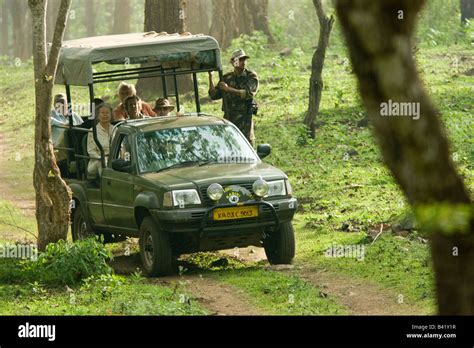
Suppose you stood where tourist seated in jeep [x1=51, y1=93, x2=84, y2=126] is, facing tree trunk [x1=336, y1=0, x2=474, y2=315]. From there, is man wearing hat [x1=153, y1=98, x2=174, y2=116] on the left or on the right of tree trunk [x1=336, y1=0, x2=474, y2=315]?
left

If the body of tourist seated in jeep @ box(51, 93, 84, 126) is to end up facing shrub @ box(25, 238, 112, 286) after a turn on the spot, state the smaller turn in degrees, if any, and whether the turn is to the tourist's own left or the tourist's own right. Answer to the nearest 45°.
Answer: approximately 45° to the tourist's own right

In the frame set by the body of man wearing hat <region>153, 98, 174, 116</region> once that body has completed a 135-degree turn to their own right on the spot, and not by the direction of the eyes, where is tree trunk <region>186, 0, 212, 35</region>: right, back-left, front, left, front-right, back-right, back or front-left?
front-right

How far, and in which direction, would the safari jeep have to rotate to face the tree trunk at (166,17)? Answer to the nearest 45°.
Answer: approximately 135° to its left

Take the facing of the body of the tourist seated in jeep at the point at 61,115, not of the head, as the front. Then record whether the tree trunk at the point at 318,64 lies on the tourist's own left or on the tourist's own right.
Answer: on the tourist's own left

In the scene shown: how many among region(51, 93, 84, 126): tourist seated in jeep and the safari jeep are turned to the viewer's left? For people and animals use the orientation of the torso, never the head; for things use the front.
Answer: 0

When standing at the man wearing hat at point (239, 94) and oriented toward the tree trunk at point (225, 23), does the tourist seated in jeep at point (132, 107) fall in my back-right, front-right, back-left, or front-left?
back-left

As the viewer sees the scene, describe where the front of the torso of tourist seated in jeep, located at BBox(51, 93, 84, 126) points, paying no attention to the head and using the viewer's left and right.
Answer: facing the viewer and to the right of the viewer

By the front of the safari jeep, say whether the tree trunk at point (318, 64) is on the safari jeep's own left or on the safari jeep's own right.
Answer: on the safari jeep's own left

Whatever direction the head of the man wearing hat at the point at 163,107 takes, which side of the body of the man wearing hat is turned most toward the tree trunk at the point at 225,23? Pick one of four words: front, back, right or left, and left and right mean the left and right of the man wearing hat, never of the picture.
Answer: back

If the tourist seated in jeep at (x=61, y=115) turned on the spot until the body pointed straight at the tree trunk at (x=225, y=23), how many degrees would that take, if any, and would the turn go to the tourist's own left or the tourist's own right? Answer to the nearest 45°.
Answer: approximately 135° to the tourist's own left

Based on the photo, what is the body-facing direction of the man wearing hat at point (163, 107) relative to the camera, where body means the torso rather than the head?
toward the camera
